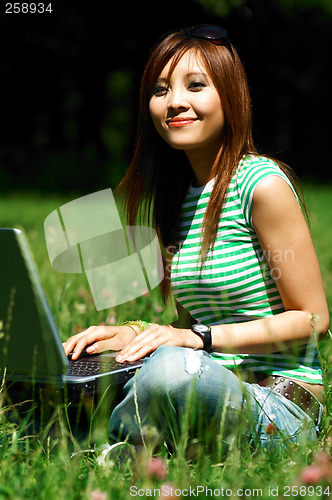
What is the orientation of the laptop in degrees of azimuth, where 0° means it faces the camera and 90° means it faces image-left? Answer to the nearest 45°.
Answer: approximately 225°

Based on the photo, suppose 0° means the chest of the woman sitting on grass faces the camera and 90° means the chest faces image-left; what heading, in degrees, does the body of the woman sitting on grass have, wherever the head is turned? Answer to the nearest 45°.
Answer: approximately 45°

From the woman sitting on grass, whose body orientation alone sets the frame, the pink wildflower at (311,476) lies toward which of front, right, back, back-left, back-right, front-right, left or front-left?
front-left

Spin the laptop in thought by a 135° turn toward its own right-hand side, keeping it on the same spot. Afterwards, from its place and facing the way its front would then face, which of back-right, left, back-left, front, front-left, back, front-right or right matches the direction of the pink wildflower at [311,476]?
front-left
